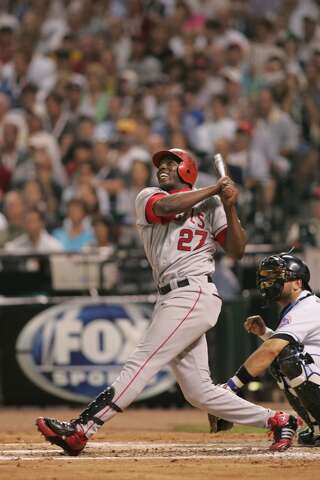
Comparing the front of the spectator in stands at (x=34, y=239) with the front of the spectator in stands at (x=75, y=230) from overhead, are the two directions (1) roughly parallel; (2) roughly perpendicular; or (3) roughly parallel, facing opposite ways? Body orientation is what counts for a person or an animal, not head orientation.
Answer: roughly parallel

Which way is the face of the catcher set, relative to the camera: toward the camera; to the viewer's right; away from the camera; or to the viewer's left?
to the viewer's left

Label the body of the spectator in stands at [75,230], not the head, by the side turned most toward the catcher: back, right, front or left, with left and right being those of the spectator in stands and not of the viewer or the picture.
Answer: front

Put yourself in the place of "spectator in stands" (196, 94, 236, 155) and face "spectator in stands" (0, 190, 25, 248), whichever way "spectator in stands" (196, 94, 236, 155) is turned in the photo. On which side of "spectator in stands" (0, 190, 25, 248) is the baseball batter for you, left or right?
left

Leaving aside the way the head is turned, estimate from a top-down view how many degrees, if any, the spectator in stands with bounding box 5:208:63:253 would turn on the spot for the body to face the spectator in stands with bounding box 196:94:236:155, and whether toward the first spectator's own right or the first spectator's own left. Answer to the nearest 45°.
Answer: approximately 135° to the first spectator's own left

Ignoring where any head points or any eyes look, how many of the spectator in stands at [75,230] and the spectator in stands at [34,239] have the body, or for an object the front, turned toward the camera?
2

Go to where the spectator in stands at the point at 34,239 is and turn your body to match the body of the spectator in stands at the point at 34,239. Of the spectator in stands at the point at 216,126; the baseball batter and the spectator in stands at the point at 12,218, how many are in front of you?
1

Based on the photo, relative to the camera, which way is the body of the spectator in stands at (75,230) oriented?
toward the camera

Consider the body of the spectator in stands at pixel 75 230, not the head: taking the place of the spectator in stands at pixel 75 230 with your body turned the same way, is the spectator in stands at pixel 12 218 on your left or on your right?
on your right

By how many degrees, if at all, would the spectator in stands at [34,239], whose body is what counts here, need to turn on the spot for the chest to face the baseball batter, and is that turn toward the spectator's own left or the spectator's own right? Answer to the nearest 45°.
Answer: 0° — they already face them

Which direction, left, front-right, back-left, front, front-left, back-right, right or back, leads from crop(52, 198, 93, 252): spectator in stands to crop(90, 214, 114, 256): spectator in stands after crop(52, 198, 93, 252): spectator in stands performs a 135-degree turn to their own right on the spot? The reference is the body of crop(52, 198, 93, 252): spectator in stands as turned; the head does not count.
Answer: back

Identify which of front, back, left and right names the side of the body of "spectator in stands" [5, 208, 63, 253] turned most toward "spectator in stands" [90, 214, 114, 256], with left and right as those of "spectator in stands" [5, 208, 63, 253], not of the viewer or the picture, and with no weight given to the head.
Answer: left

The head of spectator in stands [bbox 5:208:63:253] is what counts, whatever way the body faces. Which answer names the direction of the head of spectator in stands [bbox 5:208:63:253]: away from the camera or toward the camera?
toward the camera

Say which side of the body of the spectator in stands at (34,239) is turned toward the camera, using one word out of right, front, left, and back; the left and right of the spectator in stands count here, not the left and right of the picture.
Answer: front
